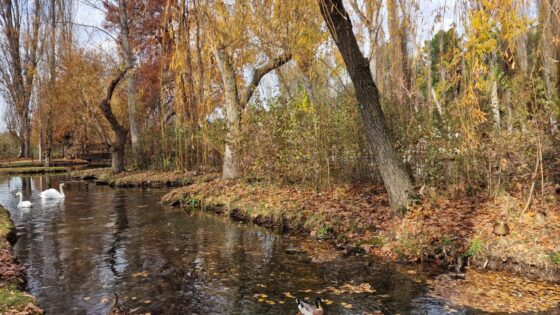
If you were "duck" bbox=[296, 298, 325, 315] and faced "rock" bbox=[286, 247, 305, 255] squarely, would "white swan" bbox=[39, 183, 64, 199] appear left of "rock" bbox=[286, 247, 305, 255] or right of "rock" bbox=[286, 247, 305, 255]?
left

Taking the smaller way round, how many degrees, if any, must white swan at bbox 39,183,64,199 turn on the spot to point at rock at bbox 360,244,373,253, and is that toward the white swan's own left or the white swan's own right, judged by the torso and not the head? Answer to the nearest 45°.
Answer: approximately 45° to the white swan's own right

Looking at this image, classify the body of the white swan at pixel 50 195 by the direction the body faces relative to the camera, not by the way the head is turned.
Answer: to the viewer's right

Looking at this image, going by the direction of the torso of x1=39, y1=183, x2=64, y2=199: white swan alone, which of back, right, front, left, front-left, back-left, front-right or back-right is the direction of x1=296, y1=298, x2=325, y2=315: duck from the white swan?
right

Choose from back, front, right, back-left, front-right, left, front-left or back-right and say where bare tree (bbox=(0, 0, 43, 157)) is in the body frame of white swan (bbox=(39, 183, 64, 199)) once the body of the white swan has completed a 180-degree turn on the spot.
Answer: right

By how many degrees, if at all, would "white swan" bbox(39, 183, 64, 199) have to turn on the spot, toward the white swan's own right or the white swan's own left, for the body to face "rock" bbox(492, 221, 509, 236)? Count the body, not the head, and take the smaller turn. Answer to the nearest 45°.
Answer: approximately 45° to the white swan's own right

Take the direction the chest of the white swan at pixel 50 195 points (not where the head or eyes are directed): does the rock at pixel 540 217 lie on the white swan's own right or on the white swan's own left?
on the white swan's own right

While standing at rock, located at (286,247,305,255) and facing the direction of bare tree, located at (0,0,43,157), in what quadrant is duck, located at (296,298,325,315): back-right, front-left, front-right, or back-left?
back-left
